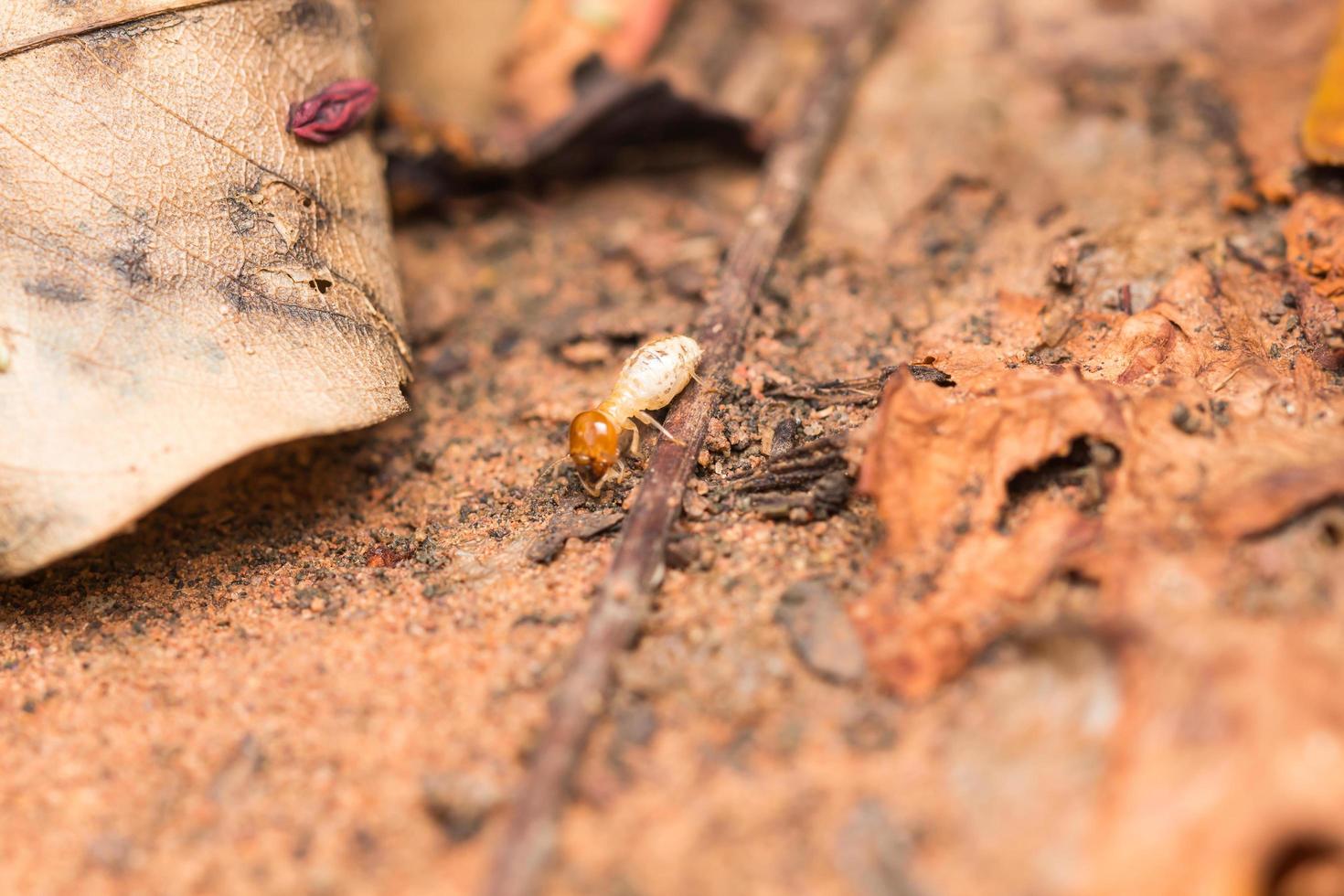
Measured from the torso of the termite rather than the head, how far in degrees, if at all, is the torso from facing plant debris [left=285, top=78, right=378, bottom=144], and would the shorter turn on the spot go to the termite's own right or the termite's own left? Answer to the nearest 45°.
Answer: approximately 90° to the termite's own right

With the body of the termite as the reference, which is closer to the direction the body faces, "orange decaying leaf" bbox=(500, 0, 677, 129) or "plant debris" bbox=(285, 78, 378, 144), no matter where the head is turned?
the plant debris

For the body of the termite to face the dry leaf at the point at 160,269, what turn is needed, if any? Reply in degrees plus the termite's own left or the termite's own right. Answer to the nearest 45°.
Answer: approximately 45° to the termite's own right

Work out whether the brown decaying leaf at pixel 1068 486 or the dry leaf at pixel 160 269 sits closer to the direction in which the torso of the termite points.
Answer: the dry leaf

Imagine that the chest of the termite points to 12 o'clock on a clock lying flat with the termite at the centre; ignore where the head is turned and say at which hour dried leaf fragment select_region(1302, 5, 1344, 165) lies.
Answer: The dried leaf fragment is roughly at 7 o'clock from the termite.

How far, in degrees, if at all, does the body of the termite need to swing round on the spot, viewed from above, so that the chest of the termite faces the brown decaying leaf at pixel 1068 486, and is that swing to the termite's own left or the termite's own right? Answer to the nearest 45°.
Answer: approximately 90° to the termite's own left

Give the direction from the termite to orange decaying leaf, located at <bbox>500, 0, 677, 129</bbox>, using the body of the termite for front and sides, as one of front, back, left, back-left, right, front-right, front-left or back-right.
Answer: back-right

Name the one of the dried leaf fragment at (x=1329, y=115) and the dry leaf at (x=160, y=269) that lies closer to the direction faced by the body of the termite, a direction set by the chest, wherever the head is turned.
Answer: the dry leaf

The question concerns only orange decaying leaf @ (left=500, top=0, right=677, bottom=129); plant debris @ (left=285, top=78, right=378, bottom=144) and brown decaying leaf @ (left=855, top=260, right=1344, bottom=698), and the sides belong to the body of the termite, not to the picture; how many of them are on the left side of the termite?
1

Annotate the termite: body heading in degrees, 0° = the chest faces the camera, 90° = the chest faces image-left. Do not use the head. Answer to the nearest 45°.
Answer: approximately 45°

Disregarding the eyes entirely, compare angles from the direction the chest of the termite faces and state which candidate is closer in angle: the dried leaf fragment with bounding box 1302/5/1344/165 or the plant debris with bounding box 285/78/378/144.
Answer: the plant debris
